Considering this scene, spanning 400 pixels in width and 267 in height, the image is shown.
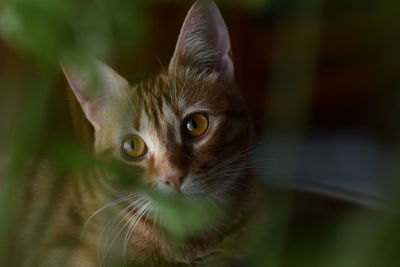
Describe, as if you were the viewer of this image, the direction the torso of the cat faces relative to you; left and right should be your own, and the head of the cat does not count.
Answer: facing the viewer and to the right of the viewer
